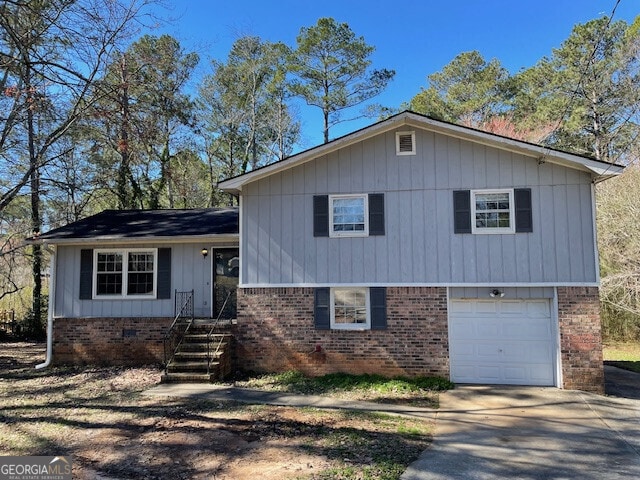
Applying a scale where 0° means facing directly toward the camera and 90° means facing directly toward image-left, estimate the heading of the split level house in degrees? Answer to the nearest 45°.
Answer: approximately 0°
